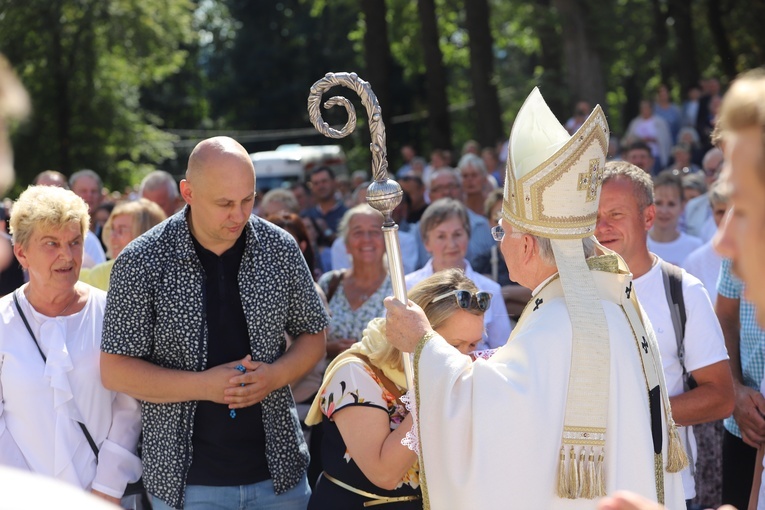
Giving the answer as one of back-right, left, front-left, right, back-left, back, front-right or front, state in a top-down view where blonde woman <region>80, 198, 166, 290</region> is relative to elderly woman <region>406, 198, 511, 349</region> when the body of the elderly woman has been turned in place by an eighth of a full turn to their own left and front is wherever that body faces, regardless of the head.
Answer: back-right

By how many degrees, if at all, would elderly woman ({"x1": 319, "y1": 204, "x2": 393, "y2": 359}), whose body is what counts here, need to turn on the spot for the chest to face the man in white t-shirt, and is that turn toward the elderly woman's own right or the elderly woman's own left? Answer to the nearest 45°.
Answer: approximately 45° to the elderly woman's own left

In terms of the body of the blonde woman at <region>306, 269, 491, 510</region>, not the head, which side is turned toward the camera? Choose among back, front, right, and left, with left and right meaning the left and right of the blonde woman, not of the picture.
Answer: right

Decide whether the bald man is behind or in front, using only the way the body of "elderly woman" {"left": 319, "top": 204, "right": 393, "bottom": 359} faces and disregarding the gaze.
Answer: in front

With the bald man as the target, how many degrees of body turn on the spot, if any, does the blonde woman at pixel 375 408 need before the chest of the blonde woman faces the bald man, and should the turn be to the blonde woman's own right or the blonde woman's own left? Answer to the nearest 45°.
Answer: approximately 180°

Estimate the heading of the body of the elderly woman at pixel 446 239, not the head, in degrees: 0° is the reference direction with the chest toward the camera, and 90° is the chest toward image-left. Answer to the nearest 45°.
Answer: approximately 0°

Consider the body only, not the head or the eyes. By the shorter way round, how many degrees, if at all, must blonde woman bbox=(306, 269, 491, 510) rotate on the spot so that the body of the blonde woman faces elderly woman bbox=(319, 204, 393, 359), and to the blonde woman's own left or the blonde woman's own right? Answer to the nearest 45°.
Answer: approximately 90° to the blonde woman's own left

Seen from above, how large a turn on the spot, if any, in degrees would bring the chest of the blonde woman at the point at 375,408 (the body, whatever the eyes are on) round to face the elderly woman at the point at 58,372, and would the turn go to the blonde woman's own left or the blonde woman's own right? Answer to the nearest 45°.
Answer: approximately 180°

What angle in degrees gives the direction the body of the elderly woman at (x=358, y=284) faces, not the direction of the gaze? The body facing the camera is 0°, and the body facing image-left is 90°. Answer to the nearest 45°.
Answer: approximately 0°

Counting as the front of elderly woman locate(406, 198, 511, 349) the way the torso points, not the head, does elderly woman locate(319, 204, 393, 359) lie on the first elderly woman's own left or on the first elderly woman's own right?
on the first elderly woman's own right

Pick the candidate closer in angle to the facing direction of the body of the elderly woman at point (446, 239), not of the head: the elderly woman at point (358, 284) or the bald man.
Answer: the bald man
